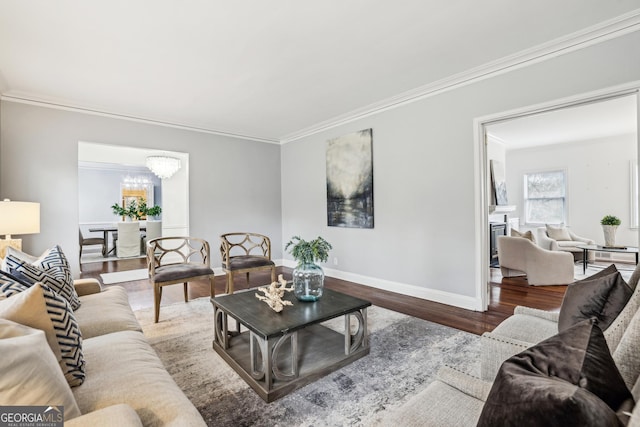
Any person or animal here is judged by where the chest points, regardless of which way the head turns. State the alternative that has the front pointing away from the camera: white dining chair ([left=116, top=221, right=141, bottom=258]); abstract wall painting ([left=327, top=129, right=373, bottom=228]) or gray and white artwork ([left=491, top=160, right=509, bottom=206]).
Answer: the white dining chair

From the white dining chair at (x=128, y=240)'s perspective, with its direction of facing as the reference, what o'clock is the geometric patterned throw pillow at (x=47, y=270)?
The geometric patterned throw pillow is roughly at 6 o'clock from the white dining chair.

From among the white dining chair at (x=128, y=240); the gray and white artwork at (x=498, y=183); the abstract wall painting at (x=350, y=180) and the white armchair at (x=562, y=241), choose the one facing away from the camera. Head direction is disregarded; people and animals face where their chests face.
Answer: the white dining chair

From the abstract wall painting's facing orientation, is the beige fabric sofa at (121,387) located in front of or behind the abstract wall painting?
in front

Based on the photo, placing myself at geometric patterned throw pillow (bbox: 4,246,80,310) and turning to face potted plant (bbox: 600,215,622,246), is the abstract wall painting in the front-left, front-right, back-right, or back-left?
front-left

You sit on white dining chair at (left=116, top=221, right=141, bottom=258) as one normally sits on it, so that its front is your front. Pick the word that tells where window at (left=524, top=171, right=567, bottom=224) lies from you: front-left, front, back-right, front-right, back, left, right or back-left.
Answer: back-right

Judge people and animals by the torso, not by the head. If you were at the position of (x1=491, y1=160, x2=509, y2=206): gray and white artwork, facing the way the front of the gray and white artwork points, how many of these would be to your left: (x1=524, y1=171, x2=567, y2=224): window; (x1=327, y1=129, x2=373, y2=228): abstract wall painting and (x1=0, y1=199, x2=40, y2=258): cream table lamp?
1

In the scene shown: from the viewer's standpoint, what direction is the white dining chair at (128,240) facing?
away from the camera

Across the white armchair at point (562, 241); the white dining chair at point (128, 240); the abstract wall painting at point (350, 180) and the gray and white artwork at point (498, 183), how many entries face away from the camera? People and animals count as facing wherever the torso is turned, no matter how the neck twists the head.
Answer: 1

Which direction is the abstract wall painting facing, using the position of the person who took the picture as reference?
facing the viewer and to the left of the viewer

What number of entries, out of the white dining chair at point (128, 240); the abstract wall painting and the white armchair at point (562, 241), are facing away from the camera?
1

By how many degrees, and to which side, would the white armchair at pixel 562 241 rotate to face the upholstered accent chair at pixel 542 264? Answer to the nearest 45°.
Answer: approximately 45° to its right
